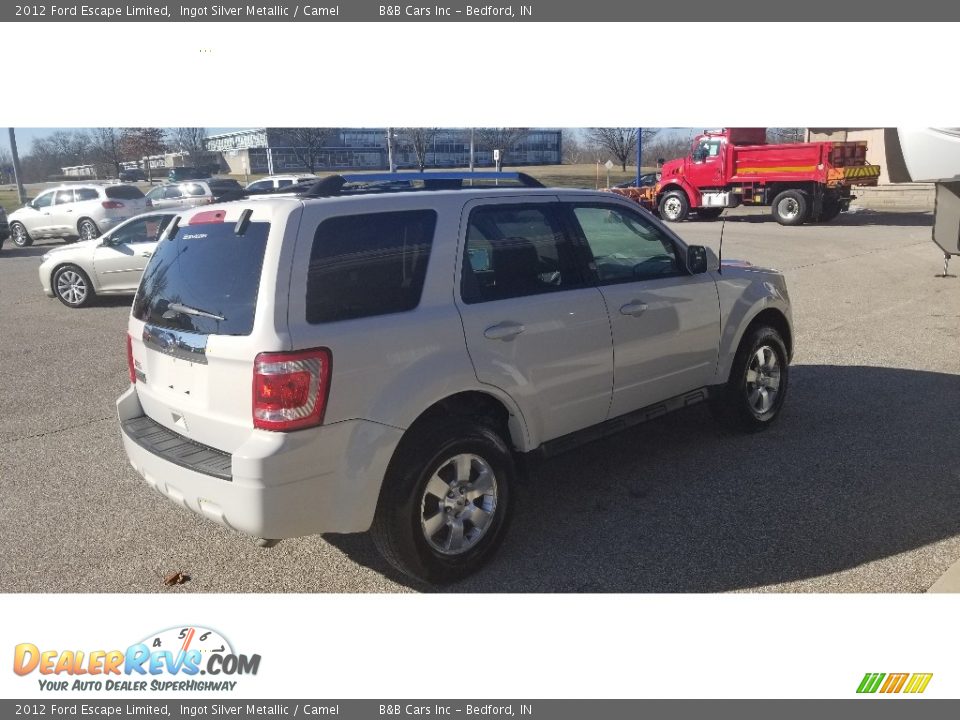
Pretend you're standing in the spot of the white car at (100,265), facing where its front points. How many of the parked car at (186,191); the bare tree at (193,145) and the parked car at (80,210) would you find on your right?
3

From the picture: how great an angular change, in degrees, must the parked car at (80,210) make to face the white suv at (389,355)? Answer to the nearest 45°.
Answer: approximately 135° to its left

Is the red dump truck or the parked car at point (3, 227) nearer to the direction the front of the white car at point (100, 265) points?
the parked car

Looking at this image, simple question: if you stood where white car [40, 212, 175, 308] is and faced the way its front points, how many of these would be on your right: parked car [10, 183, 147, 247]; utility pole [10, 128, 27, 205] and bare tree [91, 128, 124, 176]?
3

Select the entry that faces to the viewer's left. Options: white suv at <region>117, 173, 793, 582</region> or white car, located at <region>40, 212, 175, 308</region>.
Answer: the white car

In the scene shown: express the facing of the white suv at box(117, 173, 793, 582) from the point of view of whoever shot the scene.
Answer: facing away from the viewer and to the right of the viewer

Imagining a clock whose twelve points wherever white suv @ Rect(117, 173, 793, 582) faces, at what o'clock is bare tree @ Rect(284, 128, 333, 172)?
The bare tree is roughly at 10 o'clock from the white suv.

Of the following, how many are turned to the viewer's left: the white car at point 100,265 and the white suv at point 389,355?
1

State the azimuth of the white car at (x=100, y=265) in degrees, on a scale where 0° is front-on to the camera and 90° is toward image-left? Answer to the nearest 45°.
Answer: approximately 90°

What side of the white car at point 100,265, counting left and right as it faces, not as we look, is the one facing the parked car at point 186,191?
right

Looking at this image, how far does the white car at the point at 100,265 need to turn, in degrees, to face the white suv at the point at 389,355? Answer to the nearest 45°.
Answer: approximately 90° to its left

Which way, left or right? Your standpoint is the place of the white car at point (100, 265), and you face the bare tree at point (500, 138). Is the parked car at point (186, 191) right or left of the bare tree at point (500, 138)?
left

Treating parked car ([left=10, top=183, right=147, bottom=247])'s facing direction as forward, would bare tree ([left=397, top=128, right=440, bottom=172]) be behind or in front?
behind

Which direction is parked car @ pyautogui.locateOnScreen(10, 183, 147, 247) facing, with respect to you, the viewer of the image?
facing away from the viewer and to the left of the viewer

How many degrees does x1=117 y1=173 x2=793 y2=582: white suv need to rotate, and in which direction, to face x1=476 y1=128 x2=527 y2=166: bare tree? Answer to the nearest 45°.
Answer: approximately 45° to its left
